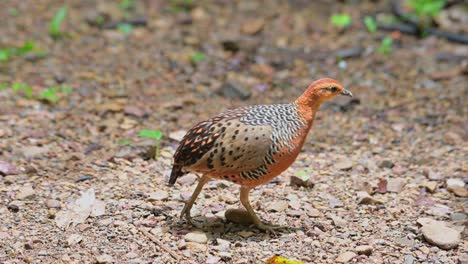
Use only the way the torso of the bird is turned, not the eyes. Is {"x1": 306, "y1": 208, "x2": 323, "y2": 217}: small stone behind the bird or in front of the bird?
in front

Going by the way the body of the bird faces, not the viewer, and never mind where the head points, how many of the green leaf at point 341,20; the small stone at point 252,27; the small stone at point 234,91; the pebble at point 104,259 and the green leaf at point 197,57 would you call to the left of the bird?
4

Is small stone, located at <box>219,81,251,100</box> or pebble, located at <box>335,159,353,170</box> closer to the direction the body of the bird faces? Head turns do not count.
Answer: the pebble

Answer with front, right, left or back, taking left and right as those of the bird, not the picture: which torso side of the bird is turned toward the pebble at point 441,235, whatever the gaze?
front

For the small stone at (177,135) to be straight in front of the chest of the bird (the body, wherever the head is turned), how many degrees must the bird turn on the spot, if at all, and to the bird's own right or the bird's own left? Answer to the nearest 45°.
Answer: approximately 135° to the bird's own left

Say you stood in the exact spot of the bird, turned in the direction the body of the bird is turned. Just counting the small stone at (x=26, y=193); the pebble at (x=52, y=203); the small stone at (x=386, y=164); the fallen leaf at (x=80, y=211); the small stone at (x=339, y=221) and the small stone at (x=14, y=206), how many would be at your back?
4

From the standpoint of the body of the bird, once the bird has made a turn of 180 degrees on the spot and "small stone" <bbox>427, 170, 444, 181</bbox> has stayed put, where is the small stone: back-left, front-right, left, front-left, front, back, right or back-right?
back-right

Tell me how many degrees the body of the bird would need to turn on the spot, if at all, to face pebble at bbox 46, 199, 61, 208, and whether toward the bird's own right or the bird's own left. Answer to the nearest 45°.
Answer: approximately 180°

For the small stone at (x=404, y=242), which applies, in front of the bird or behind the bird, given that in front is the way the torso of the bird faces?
in front

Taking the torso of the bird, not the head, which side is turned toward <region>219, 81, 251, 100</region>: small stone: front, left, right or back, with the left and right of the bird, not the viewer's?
left

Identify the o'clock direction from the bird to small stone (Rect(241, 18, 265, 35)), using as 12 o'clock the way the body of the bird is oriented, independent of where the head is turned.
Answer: The small stone is roughly at 9 o'clock from the bird.

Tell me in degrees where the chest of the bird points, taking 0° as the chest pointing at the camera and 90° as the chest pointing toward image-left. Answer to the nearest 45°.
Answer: approximately 270°

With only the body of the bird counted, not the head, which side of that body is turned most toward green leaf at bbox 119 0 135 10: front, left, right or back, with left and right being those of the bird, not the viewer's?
left

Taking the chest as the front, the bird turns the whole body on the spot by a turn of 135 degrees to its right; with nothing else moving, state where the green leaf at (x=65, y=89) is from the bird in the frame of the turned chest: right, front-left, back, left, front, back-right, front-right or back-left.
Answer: right

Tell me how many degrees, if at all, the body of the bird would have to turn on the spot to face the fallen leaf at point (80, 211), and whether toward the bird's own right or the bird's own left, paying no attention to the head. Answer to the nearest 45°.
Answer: approximately 180°
